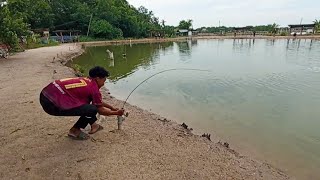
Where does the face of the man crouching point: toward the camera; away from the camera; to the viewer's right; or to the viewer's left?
to the viewer's right

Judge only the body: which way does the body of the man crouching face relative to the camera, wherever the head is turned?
to the viewer's right

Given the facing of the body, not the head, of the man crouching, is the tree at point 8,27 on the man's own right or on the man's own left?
on the man's own left
